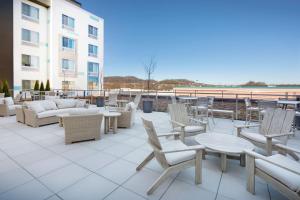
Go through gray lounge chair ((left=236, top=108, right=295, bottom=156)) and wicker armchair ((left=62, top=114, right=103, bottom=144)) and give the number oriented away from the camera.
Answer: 1

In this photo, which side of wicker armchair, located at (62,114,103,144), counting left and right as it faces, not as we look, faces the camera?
back

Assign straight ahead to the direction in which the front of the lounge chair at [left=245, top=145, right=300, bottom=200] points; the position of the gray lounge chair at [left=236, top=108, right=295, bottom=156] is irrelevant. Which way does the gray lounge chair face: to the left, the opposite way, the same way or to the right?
to the left

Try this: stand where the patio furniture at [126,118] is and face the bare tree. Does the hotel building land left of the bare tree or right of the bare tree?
left

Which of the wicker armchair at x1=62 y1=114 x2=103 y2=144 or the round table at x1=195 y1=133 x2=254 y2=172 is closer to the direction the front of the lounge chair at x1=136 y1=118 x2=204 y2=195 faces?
the round table

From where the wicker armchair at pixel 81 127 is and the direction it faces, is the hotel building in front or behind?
in front

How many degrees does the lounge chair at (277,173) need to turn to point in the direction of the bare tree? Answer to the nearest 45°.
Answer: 0° — it already faces it

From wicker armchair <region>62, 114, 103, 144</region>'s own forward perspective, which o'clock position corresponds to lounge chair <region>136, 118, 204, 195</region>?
The lounge chair is roughly at 5 o'clock from the wicker armchair.

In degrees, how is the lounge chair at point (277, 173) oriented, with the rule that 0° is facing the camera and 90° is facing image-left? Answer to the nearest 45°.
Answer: approximately 135°

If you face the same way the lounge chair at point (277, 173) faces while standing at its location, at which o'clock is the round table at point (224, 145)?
The round table is roughly at 12 o'clock from the lounge chair.

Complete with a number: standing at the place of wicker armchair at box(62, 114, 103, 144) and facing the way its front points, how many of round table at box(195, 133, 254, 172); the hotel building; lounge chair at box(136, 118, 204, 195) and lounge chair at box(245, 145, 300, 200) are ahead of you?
1
